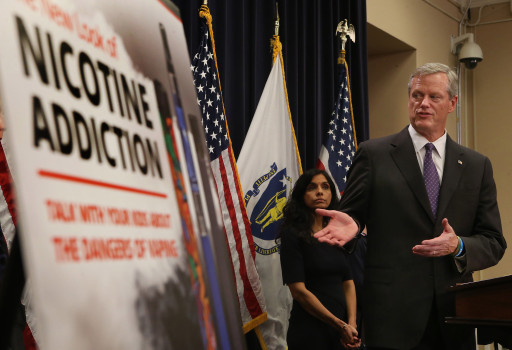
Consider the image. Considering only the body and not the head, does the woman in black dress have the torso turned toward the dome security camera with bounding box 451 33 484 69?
no

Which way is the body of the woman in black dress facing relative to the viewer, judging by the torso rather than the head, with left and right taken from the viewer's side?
facing the viewer and to the right of the viewer

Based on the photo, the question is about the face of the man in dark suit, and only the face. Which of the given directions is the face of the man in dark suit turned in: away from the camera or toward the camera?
toward the camera

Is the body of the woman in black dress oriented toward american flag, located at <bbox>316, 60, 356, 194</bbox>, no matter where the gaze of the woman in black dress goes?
no

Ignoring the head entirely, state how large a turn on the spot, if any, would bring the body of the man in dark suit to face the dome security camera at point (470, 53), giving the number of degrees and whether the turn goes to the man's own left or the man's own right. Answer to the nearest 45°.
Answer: approximately 180°

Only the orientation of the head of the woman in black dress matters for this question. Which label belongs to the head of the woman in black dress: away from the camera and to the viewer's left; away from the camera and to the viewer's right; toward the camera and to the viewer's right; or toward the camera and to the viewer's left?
toward the camera and to the viewer's right

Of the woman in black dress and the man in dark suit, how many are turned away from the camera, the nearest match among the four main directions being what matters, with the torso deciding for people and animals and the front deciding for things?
0

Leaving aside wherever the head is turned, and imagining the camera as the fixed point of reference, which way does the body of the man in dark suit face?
toward the camera

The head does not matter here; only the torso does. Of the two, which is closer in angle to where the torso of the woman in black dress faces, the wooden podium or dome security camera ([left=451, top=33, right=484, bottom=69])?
the wooden podium

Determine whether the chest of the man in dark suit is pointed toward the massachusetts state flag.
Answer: no

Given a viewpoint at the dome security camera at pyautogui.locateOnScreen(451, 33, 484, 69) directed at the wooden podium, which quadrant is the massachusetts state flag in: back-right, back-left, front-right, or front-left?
front-right
